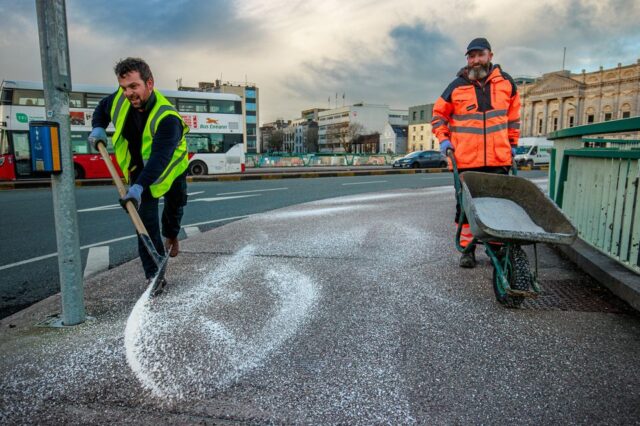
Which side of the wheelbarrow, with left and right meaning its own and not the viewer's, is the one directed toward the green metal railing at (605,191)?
left

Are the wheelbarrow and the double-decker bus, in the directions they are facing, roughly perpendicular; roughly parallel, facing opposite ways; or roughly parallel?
roughly perpendicular

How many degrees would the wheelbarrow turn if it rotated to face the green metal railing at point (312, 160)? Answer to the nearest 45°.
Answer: approximately 180°

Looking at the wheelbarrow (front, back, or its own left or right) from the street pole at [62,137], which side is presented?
right
